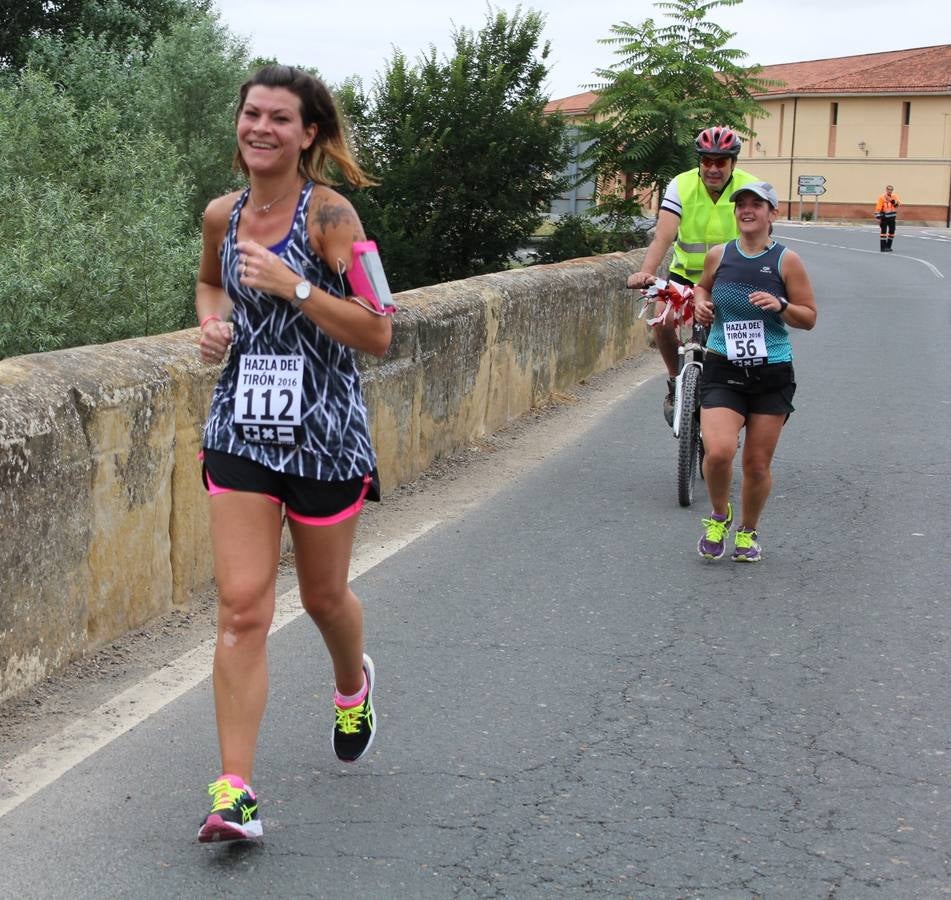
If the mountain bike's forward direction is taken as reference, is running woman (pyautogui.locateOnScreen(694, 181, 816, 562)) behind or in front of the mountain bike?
in front

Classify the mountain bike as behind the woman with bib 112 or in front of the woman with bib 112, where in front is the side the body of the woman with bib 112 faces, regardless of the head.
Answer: behind

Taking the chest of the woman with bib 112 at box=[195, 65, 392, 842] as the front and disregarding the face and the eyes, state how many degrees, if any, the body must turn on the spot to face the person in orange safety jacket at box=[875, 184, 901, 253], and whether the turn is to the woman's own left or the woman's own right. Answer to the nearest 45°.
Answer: approximately 180°

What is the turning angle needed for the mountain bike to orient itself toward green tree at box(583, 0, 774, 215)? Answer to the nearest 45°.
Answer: approximately 180°

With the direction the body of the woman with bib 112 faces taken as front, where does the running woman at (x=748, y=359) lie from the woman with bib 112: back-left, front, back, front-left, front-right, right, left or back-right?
back

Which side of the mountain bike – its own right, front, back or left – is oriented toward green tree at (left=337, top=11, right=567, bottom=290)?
back

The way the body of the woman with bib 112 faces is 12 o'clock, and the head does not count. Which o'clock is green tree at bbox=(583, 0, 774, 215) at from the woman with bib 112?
The green tree is roughly at 5 o'clock from the woman with bib 112.

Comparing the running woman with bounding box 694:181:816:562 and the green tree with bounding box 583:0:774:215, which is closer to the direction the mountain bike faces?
the running woman

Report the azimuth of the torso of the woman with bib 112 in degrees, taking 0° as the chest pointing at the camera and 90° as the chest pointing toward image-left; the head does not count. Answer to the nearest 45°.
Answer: approximately 45°

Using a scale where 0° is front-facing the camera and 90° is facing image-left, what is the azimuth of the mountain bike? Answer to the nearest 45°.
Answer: approximately 0°

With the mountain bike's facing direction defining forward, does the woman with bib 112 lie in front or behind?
in front

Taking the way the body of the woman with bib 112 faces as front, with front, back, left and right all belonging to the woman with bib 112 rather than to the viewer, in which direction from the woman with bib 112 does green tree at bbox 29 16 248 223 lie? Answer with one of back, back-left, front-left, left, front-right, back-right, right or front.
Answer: back-right

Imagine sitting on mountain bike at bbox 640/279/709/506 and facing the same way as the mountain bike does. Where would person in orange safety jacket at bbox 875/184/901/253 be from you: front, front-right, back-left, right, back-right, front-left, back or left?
back
